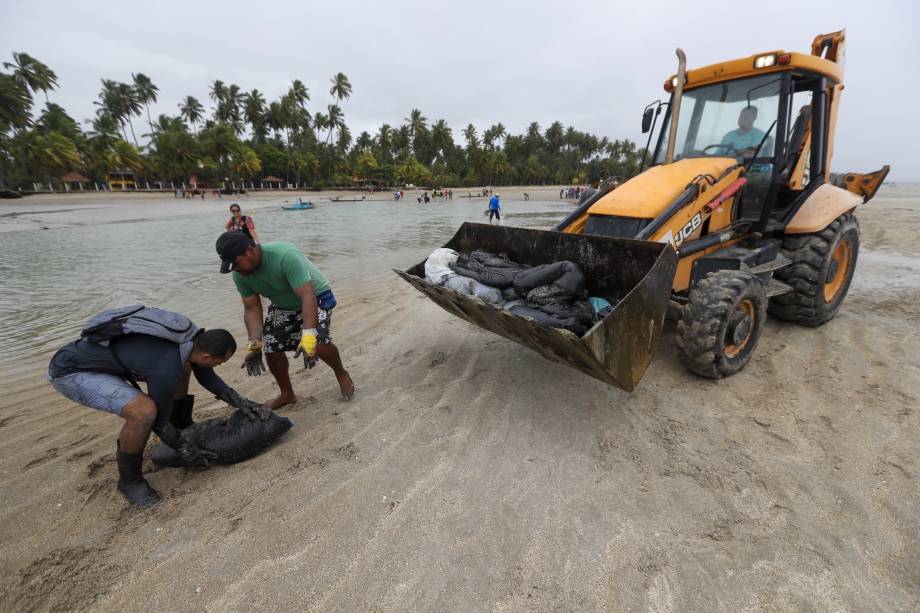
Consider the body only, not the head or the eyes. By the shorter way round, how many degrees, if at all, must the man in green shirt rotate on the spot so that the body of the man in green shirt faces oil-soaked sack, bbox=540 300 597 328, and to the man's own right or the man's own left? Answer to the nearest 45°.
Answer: approximately 90° to the man's own left

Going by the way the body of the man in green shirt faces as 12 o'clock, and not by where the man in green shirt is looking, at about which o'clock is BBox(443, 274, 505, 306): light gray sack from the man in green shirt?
The light gray sack is roughly at 8 o'clock from the man in green shirt.

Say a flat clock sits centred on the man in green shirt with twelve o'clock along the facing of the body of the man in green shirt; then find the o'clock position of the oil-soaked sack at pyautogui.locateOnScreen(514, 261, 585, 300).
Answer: The oil-soaked sack is roughly at 8 o'clock from the man in green shirt.

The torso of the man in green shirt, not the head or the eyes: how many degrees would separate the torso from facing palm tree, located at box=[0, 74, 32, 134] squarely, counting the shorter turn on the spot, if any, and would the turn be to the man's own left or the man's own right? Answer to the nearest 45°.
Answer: approximately 135° to the man's own right

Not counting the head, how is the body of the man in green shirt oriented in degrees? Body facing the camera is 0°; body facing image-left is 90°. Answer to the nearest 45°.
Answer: approximately 45°

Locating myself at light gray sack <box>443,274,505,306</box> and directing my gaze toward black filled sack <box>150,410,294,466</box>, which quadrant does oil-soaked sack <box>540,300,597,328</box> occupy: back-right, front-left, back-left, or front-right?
back-left

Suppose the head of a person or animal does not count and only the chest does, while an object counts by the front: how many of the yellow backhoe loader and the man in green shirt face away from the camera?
0

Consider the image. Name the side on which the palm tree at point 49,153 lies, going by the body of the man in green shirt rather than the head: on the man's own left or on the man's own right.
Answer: on the man's own right

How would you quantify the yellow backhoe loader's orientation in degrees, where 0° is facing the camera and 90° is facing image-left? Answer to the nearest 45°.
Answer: approximately 45°

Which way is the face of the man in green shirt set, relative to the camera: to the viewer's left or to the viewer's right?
to the viewer's left
